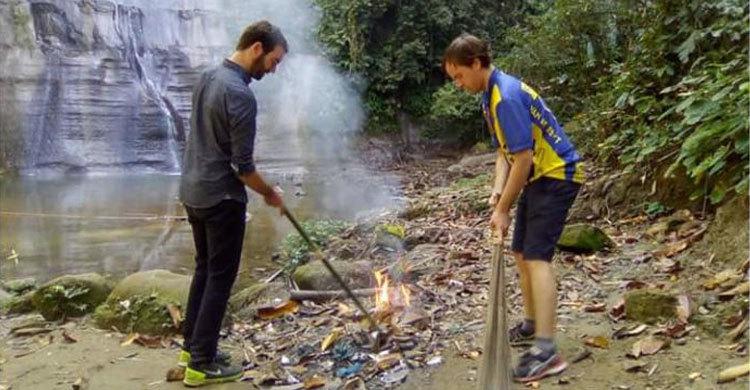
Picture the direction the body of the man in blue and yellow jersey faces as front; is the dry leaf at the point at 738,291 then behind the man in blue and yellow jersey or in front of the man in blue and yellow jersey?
behind

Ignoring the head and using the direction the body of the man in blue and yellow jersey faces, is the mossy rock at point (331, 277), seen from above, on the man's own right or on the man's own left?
on the man's own right

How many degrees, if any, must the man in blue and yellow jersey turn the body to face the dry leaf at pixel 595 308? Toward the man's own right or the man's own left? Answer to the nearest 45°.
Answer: approximately 135° to the man's own right

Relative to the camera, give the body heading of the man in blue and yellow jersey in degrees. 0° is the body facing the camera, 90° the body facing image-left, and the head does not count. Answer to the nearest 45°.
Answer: approximately 90°

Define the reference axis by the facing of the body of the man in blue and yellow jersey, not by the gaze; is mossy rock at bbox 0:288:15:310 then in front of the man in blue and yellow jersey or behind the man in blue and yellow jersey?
in front

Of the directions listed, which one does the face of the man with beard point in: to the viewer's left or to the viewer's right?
to the viewer's right

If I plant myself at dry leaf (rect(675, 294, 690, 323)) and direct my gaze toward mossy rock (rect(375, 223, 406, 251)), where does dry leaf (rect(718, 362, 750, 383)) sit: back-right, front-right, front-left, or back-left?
back-left

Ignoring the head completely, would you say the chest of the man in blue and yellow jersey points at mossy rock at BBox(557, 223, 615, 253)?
no

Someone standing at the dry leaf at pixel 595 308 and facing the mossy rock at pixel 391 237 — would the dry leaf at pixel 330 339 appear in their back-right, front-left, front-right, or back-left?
front-left

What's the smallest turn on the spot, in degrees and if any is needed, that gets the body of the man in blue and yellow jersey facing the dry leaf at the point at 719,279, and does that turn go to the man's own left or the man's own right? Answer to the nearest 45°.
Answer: approximately 135° to the man's own right

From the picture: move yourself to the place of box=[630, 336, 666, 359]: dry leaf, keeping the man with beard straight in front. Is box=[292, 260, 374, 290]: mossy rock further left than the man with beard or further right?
right

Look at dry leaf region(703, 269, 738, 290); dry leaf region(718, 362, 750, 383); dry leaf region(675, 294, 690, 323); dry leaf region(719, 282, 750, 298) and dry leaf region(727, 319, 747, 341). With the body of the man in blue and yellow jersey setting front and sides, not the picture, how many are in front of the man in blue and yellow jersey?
0

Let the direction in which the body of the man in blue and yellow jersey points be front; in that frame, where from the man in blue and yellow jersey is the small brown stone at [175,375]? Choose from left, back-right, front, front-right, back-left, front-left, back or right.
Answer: front
